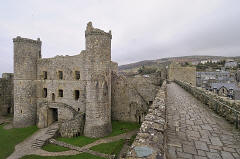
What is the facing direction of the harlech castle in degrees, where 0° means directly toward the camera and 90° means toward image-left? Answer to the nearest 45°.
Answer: approximately 45°
